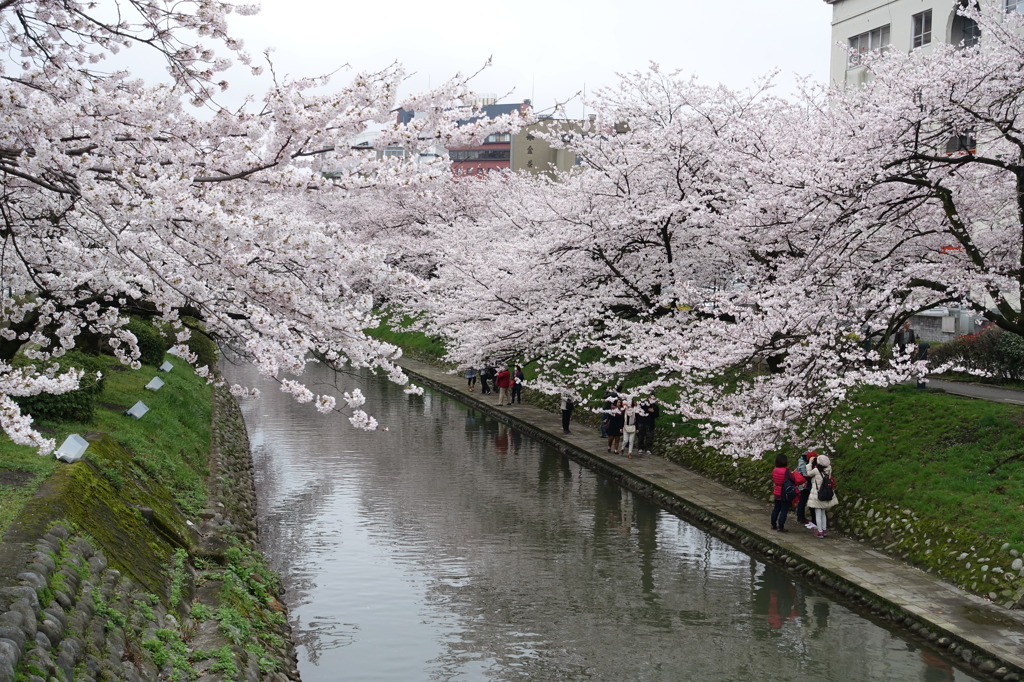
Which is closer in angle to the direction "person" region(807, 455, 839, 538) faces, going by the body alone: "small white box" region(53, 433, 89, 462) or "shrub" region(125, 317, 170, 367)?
the shrub

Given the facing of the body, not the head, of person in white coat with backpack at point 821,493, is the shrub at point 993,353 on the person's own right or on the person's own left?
on the person's own right

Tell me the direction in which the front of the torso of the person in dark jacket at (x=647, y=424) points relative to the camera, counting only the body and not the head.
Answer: toward the camera

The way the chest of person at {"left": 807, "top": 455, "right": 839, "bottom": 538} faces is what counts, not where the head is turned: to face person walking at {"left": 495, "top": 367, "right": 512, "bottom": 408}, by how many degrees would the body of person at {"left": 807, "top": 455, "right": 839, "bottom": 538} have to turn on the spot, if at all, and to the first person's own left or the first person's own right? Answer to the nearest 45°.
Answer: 0° — they already face them

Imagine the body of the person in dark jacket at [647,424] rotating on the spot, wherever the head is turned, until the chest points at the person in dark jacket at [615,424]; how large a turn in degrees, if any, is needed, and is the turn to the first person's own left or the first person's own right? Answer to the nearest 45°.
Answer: approximately 45° to the first person's own right

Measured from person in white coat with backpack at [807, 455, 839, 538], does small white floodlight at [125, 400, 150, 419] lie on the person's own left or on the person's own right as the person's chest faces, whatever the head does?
on the person's own left

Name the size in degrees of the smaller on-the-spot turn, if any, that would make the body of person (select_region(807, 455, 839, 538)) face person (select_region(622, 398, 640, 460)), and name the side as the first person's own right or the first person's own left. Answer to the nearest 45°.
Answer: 0° — they already face them

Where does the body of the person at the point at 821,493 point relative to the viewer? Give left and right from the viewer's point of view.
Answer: facing away from the viewer and to the left of the viewer

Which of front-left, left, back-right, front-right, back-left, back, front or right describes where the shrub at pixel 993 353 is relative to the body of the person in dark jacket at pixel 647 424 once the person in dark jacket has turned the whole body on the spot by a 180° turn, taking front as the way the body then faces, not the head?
right

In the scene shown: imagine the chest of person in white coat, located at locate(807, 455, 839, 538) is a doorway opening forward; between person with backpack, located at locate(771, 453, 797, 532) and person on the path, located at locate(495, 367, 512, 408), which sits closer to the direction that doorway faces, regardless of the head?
the person on the path

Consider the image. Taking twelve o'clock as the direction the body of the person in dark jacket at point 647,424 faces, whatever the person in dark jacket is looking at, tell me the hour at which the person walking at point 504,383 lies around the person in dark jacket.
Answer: The person walking is roughly at 5 o'clock from the person in dark jacket.

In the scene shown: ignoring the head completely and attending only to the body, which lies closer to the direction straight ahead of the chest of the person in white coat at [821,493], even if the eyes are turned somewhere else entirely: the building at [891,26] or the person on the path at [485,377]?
the person on the path

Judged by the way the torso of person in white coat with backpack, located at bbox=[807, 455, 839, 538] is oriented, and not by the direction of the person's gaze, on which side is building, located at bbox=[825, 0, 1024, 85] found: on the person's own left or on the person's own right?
on the person's own right

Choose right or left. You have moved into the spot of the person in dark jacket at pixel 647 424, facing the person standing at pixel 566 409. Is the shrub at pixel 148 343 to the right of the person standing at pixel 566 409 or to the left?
left

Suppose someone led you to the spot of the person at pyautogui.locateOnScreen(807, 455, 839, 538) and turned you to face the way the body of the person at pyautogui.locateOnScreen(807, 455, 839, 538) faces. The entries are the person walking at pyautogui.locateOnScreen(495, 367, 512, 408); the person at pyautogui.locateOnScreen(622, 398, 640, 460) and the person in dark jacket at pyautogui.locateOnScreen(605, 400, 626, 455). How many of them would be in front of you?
3

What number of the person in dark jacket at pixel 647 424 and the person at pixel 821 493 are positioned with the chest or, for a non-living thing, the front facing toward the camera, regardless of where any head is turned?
1

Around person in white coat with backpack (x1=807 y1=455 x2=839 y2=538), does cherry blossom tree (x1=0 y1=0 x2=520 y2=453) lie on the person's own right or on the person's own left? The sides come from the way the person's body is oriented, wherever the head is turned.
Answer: on the person's own left

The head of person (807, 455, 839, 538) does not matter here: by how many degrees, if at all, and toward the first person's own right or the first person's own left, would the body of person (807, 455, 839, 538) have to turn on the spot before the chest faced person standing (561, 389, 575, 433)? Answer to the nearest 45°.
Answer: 0° — they already face them
